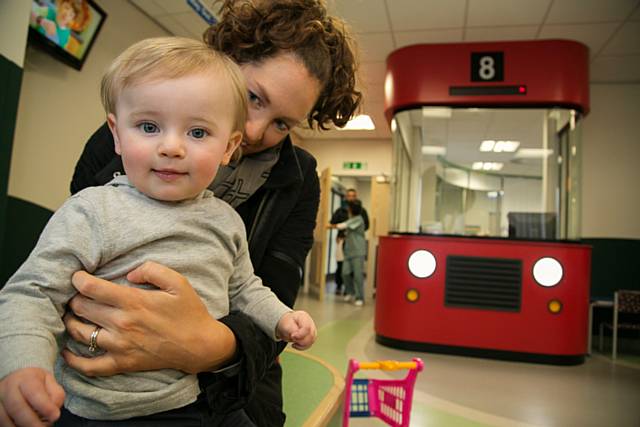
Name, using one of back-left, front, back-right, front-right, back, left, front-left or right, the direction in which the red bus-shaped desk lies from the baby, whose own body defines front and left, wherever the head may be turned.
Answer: back-left

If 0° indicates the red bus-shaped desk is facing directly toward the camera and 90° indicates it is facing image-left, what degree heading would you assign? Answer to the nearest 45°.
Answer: approximately 0°

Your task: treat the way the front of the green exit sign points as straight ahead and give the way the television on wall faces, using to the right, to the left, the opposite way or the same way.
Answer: to the left

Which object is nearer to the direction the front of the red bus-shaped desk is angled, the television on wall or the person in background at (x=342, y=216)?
the television on wall

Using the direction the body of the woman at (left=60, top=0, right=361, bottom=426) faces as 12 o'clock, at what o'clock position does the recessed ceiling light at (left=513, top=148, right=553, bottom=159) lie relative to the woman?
The recessed ceiling light is roughly at 6 o'clock from the woman.
